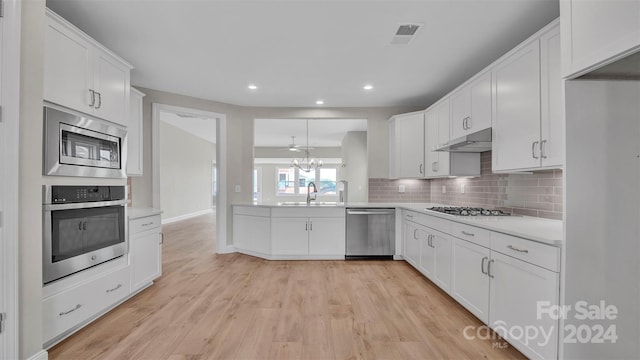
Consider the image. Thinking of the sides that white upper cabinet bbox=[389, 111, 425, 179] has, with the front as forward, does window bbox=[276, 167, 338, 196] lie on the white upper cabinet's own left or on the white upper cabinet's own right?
on the white upper cabinet's own right

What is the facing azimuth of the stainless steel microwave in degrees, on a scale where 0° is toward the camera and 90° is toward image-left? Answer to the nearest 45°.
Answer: approximately 315°

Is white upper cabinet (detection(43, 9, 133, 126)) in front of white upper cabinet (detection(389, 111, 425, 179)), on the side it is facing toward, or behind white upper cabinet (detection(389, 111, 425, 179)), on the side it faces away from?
in front

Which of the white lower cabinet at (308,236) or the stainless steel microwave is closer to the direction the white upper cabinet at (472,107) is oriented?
the stainless steel microwave

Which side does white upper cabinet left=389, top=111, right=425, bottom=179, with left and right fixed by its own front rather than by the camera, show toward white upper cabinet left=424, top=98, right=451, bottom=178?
left

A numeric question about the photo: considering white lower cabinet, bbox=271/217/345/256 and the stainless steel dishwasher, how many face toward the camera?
2

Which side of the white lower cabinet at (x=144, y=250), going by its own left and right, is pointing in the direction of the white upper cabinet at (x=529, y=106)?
front

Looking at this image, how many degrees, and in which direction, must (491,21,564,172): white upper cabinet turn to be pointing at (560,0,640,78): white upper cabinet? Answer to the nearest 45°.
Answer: approximately 45° to its left

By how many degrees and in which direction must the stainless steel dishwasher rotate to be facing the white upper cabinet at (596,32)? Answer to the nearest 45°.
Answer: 0° — it already faces it

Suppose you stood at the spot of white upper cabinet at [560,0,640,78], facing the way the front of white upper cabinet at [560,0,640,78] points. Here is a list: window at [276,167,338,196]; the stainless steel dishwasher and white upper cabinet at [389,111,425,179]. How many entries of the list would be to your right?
3

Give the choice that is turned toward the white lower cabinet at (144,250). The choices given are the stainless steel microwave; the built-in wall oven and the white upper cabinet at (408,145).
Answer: the white upper cabinet

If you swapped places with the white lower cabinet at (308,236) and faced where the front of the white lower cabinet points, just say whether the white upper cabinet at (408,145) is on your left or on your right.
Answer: on your left
